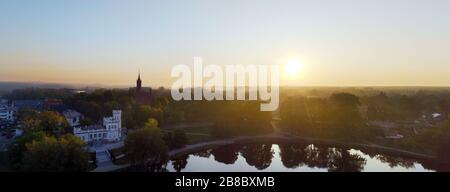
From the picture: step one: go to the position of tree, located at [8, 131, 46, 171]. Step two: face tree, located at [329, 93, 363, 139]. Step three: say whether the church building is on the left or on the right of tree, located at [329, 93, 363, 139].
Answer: left

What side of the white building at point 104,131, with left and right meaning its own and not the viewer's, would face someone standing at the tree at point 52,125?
right

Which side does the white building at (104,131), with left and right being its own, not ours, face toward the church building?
back

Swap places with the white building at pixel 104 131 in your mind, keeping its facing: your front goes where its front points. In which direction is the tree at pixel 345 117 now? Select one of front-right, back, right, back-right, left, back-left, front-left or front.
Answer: left

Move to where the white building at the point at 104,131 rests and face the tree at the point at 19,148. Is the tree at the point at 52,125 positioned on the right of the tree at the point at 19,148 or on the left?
right

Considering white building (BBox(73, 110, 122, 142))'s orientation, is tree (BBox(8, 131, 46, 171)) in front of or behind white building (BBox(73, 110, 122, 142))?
in front

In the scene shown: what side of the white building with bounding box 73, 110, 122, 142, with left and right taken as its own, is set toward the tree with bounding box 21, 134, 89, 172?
front

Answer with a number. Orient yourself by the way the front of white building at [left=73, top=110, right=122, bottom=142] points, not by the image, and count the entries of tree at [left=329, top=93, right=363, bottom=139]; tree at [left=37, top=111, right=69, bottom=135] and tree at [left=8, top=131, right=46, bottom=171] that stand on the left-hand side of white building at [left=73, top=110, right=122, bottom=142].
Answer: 1

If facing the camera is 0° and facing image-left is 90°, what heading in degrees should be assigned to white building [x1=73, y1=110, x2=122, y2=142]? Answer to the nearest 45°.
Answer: approximately 0°

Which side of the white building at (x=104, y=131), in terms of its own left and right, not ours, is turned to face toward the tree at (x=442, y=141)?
left

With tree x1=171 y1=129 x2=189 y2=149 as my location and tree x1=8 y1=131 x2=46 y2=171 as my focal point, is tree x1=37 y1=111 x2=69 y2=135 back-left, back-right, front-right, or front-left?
front-right

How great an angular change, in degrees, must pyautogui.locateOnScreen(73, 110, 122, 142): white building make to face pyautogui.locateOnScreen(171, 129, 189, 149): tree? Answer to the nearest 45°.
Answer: approximately 90° to its left
